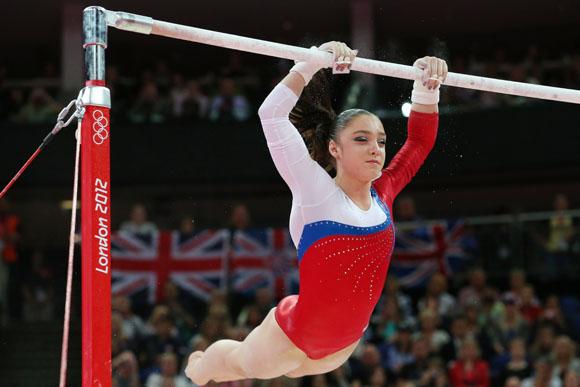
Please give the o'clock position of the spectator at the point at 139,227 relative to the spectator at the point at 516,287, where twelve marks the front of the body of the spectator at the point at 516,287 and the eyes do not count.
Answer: the spectator at the point at 139,227 is roughly at 3 o'clock from the spectator at the point at 516,287.

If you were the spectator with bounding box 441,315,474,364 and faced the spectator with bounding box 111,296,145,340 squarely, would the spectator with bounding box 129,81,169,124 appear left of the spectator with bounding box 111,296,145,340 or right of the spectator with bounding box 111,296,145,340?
right

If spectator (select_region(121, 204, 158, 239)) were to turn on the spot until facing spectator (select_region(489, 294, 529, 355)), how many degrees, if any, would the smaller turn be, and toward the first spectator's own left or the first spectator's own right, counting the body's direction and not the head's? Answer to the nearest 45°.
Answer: approximately 45° to the first spectator's own left

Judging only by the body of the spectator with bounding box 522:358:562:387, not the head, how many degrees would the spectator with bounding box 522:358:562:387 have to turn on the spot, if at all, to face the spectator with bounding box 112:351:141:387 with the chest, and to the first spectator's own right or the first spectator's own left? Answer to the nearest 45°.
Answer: approximately 45° to the first spectator's own right
